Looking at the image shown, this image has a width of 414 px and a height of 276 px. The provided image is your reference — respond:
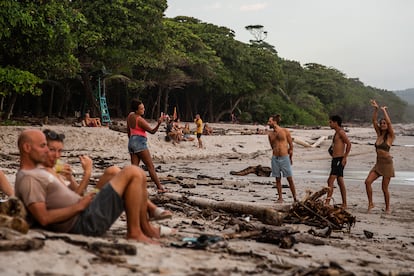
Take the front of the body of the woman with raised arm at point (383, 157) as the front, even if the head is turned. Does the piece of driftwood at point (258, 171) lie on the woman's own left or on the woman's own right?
on the woman's own right

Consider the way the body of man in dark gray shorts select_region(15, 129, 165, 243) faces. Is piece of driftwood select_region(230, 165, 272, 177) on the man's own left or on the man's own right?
on the man's own left

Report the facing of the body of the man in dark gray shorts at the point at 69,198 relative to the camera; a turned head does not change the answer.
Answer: to the viewer's right

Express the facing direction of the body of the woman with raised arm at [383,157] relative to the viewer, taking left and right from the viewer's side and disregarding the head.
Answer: facing the viewer and to the left of the viewer

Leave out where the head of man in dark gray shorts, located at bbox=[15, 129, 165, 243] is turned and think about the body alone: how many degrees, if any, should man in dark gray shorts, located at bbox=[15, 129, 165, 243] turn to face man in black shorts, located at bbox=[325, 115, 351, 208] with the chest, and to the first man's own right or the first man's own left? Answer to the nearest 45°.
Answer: approximately 45° to the first man's own left
